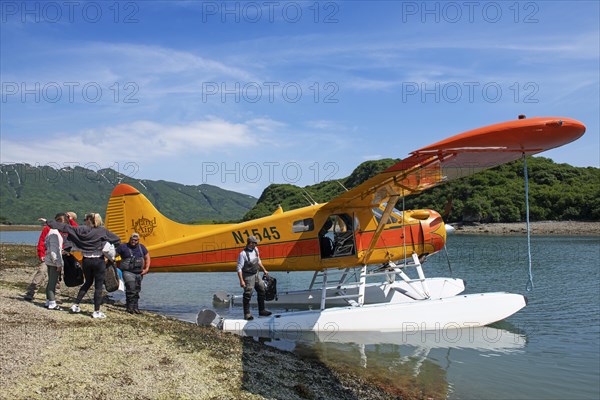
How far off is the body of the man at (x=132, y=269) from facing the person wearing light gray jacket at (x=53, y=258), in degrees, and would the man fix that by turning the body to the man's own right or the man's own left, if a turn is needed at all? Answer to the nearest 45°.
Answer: approximately 45° to the man's own right

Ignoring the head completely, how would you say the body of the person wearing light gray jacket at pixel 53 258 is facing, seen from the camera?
to the viewer's right

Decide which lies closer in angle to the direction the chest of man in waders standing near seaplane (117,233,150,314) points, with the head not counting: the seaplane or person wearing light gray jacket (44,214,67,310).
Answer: the person wearing light gray jacket

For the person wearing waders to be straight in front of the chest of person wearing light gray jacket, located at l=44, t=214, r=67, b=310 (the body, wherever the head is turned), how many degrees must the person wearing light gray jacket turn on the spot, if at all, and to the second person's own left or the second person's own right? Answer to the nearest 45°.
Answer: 0° — they already face them

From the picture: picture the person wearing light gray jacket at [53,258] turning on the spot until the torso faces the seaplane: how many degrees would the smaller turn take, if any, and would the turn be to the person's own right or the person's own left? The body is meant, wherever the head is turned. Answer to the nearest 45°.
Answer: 0° — they already face it
